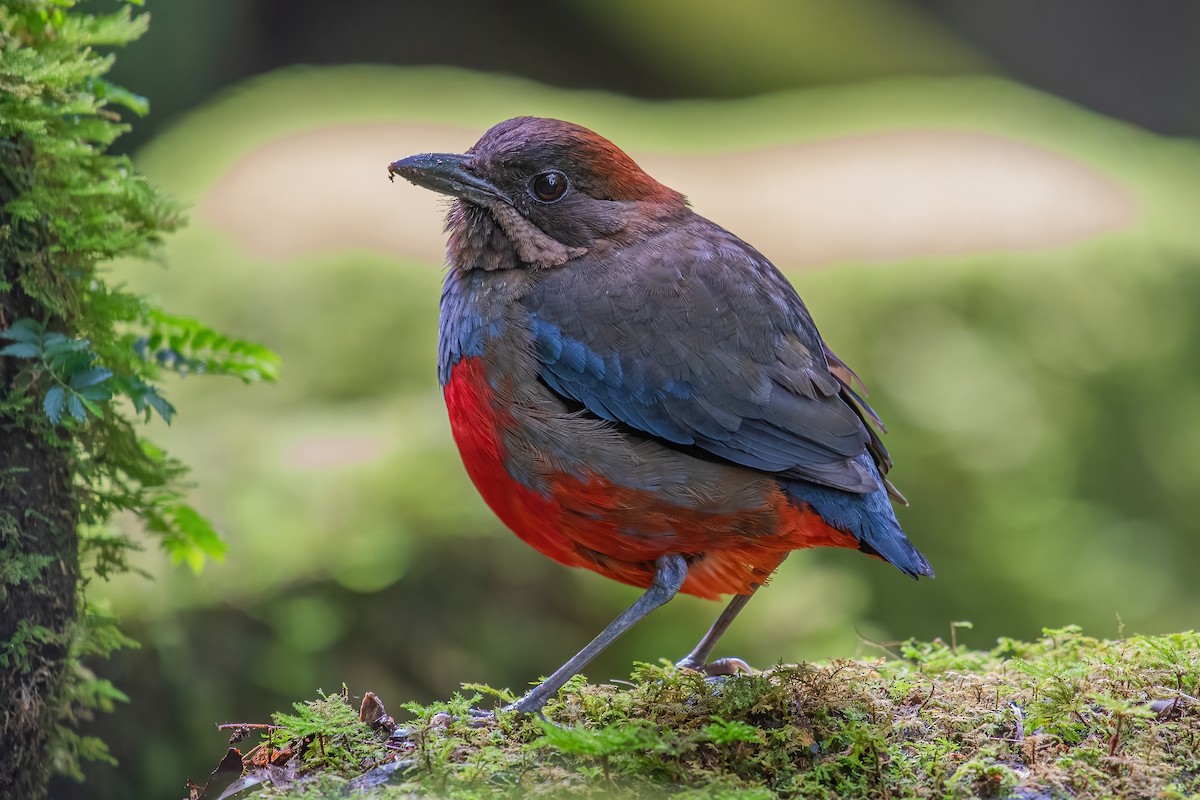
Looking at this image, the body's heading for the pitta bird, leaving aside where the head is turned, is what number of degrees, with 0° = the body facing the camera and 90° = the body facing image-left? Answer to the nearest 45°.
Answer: approximately 90°

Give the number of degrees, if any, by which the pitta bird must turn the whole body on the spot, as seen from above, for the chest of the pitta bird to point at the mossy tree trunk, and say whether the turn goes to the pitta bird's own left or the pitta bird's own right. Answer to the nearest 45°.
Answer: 0° — it already faces it
